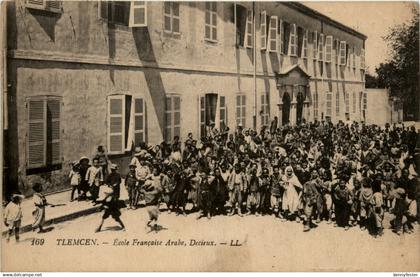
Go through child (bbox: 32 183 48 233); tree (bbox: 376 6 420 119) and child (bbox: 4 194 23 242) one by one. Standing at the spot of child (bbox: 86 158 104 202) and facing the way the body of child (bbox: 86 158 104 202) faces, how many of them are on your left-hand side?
1

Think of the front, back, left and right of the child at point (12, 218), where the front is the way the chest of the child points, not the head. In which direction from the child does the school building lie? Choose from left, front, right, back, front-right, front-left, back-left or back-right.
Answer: left

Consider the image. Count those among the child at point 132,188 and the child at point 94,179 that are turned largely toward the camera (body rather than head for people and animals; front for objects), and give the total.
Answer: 2

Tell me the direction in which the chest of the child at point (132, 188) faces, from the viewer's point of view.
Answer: toward the camera

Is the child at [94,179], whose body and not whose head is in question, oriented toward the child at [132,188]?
no

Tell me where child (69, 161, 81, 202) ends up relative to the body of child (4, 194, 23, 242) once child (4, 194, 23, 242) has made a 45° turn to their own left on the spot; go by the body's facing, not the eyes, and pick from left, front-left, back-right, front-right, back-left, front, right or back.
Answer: front-left

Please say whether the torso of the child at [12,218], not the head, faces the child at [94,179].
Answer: no

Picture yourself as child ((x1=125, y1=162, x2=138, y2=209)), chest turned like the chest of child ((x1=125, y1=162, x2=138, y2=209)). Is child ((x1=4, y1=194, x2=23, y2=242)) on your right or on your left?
on your right

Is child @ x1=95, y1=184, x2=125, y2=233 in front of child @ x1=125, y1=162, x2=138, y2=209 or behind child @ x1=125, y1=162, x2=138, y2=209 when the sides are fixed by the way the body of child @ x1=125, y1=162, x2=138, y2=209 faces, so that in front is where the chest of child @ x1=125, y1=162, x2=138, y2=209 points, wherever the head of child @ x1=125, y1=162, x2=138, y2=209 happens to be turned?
in front

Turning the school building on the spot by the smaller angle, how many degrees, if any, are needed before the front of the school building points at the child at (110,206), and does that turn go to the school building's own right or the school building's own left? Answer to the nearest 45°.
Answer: approximately 45° to the school building's own right

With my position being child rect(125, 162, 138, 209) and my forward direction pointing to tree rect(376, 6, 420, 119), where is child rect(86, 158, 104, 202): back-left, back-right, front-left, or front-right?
back-left

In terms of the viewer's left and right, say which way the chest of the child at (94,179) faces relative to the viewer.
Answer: facing the viewer

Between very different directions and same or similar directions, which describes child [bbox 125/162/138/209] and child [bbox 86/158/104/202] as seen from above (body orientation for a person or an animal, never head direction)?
same or similar directions
